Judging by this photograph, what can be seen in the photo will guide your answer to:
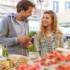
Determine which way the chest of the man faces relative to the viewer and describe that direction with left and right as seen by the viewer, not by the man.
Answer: facing the viewer and to the right of the viewer

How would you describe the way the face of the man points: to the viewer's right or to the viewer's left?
to the viewer's right
